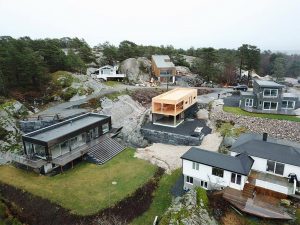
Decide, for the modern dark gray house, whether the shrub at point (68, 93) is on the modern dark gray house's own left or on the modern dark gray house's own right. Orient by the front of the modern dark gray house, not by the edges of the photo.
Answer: on the modern dark gray house's own left

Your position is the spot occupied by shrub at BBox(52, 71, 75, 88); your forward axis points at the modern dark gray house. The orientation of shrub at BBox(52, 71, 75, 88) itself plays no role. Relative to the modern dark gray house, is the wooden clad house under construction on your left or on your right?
left

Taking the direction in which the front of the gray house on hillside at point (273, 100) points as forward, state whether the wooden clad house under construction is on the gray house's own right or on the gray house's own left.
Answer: on the gray house's own right

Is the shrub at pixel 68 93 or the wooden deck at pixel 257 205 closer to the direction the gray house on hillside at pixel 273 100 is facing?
the wooden deck

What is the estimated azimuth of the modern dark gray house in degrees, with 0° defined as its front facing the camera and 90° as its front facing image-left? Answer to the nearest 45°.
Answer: approximately 315°

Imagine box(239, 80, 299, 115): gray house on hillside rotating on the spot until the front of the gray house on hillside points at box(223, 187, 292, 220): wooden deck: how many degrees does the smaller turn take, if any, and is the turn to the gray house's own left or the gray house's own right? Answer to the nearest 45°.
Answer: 0° — it already faces it

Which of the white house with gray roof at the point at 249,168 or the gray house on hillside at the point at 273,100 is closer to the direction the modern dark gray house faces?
the white house with gray roof

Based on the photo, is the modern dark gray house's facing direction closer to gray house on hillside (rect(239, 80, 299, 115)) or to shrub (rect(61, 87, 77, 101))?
the gray house on hillside

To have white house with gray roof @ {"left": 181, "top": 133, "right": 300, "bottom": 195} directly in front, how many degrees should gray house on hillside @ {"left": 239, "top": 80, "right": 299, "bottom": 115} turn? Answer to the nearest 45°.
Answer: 0° — it already faces it

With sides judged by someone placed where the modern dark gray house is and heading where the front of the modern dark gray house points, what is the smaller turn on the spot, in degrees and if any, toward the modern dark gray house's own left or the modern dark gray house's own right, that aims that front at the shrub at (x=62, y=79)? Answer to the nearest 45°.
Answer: approximately 135° to the modern dark gray house's own left

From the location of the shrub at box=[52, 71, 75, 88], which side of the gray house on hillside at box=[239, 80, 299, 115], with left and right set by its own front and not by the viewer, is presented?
right
